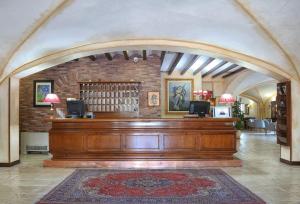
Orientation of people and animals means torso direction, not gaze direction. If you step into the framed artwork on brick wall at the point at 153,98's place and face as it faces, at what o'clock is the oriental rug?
The oriental rug is roughly at 12 o'clock from the framed artwork on brick wall.

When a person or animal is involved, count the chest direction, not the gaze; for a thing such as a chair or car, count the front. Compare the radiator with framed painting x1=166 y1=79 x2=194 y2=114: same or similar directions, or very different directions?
same or similar directions

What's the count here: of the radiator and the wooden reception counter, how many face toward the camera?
2

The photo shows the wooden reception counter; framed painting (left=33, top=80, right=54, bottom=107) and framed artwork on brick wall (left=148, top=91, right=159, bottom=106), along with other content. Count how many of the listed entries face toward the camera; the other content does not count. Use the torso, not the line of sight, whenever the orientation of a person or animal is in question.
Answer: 3

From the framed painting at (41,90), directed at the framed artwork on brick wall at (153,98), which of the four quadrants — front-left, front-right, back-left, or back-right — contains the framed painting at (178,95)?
front-left

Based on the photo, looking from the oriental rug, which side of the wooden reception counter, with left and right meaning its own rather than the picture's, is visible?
front

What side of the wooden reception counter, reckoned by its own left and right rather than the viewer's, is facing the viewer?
front

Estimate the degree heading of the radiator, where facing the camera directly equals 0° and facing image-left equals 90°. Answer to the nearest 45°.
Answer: approximately 0°

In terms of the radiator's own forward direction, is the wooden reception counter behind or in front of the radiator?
in front

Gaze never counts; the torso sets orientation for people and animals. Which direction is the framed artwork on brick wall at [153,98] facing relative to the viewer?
toward the camera

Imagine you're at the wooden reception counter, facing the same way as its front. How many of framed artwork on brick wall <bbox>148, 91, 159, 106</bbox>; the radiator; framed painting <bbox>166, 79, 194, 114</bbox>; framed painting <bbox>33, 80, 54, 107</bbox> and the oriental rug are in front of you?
1

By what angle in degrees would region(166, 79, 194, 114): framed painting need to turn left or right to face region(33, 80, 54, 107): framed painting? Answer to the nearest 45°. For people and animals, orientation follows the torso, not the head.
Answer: approximately 45° to its right

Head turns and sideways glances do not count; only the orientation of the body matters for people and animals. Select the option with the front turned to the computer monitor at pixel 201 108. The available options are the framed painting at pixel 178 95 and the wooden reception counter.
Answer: the framed painting

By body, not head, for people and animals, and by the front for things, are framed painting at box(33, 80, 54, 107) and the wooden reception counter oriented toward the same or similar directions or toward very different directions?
same or similar directions

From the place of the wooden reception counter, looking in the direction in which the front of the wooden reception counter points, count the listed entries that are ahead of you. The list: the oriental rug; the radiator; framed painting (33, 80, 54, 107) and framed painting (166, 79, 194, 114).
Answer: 1
